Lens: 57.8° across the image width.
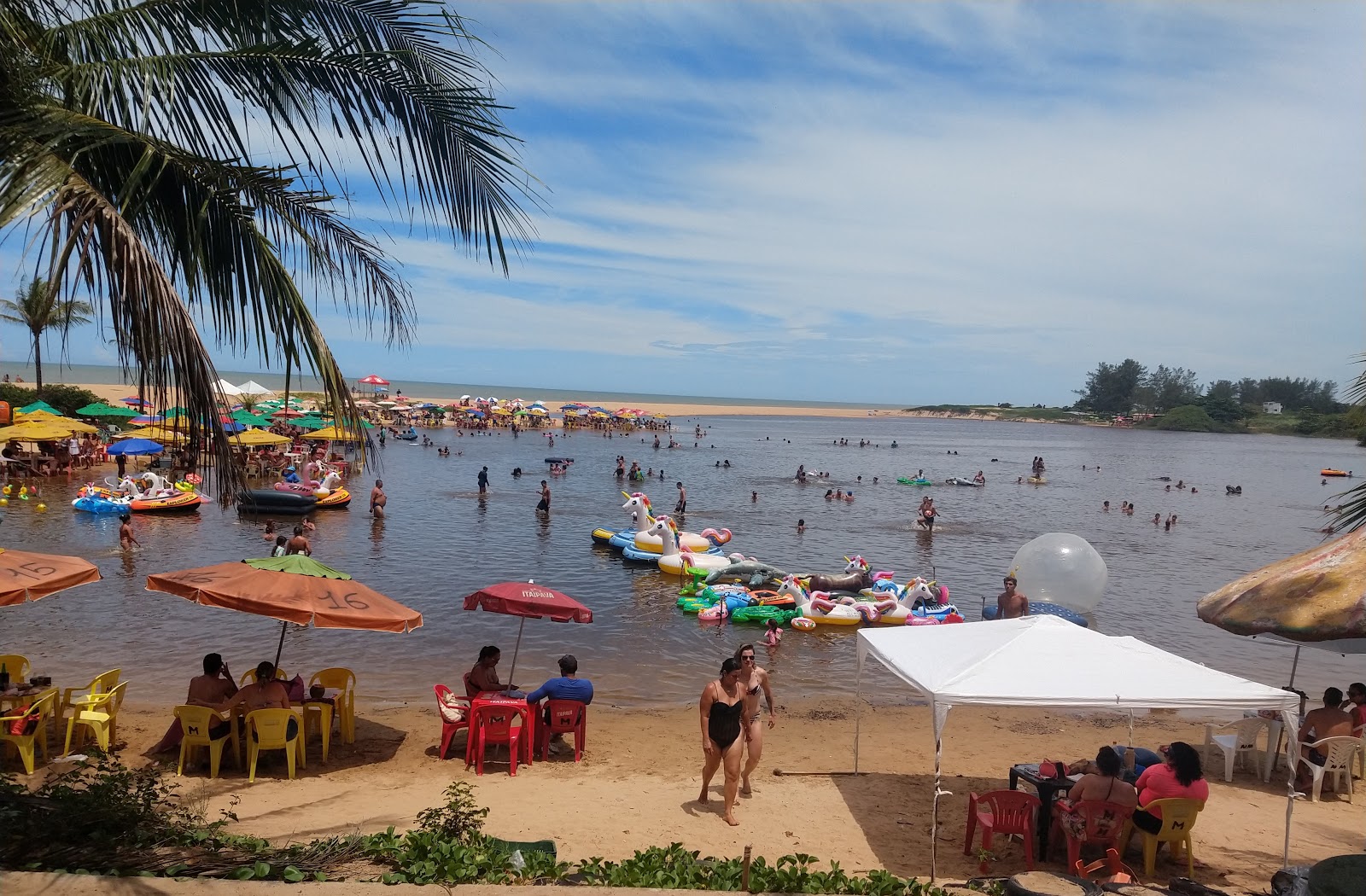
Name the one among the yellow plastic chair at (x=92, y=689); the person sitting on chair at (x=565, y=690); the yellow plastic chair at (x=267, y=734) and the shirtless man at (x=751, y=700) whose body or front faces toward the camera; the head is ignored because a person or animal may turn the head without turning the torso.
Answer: the shirtless man

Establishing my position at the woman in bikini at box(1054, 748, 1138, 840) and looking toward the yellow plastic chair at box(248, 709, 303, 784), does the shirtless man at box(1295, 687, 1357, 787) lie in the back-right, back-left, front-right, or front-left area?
back-right

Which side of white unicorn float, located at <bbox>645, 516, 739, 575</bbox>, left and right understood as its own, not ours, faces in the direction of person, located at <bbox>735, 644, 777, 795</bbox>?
left

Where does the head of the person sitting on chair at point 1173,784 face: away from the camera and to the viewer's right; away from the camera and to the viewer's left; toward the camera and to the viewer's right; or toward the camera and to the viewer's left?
away from the camera and to the viewer's left

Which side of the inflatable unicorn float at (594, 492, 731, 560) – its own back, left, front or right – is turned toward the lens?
left

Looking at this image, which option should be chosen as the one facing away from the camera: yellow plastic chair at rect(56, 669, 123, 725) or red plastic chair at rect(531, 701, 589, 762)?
the red plastic chair

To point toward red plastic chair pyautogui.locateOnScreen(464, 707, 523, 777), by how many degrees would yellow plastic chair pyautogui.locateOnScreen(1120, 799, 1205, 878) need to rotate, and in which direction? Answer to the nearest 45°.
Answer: approximately 45° to its left

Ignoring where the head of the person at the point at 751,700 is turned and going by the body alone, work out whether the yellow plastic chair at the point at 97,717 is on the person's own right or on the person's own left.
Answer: on the person's own right

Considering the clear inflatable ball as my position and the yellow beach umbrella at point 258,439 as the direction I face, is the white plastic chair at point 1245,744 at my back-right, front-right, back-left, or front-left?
back-left

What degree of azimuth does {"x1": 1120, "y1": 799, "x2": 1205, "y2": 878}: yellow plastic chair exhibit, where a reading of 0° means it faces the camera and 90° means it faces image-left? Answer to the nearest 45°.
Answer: approximately 135°

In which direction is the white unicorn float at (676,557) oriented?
to the viewer's left

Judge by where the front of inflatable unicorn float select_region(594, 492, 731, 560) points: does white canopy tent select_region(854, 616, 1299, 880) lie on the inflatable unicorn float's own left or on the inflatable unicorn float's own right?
on the inflatable unicorn float's own left
